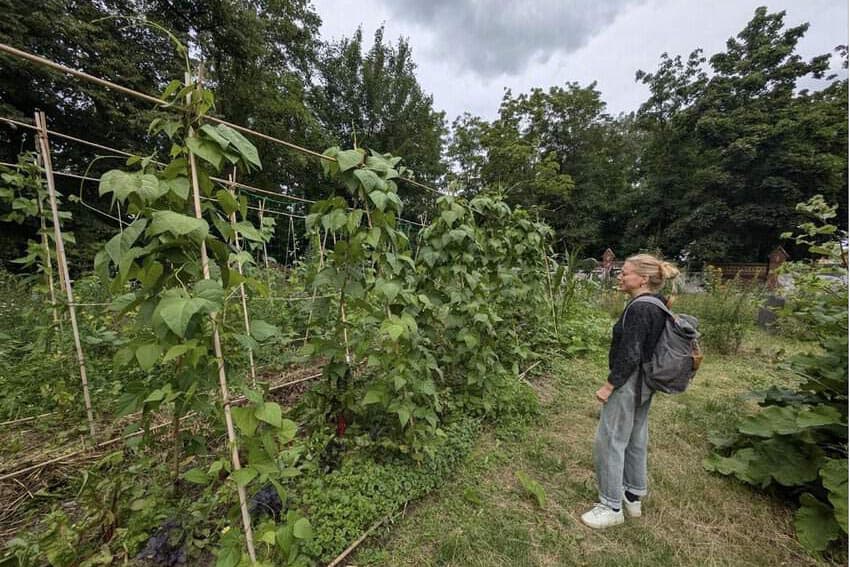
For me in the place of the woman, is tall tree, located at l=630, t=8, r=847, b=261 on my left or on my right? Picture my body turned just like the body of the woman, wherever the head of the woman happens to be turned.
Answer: on my right

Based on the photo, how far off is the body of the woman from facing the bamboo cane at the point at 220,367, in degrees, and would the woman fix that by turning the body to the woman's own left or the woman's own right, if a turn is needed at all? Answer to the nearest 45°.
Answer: approximately 45° to the woman's own left

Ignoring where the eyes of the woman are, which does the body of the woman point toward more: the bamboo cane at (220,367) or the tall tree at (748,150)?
the bamboo cane

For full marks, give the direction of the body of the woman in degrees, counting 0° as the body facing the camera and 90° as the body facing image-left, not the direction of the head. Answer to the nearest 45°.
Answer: approximately 90°

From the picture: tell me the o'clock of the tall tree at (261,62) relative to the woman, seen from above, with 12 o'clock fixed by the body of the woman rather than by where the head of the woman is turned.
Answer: The tall tree is roughly at 1 o'clock from the woman.

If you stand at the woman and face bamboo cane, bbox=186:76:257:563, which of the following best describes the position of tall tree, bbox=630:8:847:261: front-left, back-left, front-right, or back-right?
back-right

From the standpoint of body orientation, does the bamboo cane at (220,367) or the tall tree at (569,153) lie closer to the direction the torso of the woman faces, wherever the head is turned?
the bamboo cane

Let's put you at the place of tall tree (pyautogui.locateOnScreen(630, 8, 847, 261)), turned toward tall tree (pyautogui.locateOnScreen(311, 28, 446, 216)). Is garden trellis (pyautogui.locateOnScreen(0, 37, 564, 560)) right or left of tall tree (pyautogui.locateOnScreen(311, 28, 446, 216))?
left

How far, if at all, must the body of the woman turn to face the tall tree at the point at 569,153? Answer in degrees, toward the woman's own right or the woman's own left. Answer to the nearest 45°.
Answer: approximately 90° to the woman's own right

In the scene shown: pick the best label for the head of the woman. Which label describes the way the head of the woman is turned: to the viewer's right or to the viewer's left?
to the viewer's left
